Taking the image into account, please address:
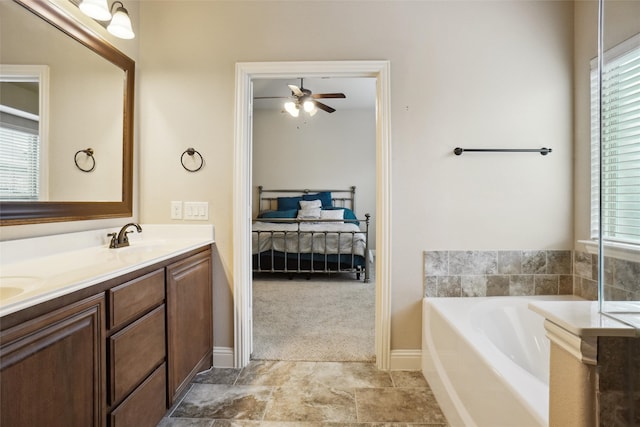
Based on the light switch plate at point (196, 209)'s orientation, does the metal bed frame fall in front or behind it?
behind

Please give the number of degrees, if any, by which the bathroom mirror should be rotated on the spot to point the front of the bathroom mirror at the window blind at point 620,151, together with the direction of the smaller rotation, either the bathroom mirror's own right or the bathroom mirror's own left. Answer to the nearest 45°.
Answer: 0° — it already faces it

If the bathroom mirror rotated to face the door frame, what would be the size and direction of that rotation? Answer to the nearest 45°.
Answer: approximately 45° to its left

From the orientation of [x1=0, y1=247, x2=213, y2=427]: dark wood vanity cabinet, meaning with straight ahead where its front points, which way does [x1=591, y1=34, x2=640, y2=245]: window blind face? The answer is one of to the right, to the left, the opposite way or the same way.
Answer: the opposite way

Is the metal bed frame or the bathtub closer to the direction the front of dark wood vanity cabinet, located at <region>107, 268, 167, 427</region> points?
the bathtub

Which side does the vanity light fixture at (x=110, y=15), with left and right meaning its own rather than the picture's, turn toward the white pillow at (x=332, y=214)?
left

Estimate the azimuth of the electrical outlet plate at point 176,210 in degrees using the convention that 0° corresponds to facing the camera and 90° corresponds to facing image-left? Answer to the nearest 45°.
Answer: approximately 0°

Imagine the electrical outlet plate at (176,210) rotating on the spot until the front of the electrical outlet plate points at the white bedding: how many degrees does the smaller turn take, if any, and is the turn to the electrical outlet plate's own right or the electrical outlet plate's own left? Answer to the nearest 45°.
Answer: approximately 135° to the electrical outlet plate's own left

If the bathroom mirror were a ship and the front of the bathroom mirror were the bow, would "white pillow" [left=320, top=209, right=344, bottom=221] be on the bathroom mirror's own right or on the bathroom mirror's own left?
on the bathroom mirror's own left

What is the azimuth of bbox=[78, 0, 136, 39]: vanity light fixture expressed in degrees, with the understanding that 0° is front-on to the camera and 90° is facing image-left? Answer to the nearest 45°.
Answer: approximately 315°
